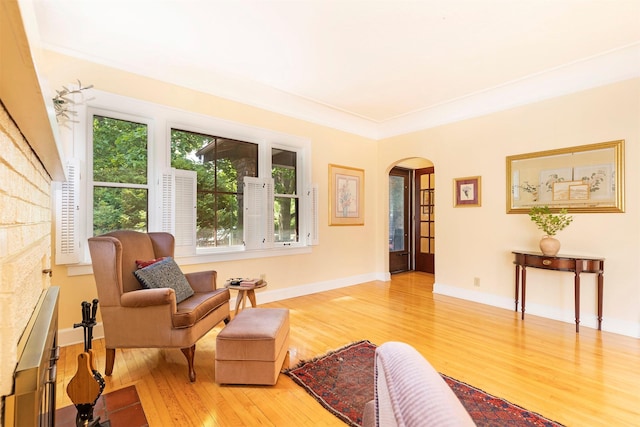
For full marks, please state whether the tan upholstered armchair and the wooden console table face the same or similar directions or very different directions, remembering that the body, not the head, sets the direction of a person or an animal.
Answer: very different directions

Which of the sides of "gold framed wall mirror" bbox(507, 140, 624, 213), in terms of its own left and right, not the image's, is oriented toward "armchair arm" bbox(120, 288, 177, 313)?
front

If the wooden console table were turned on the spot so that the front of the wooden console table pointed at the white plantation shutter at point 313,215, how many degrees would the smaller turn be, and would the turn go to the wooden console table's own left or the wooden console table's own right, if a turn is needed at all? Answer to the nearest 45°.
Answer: approximately 45° to the wooden console table's own right

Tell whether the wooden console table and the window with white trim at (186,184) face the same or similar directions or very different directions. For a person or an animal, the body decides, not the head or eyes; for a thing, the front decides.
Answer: very different directions

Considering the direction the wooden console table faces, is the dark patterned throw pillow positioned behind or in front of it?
in front

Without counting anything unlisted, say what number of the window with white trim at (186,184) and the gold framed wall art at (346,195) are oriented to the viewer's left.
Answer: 0

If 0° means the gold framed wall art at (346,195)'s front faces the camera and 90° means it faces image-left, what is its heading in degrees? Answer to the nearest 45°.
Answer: approximately 315°

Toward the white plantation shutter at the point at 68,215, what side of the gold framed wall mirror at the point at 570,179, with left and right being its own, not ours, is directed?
front

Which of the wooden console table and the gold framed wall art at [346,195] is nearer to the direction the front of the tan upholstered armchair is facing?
the wooden console table

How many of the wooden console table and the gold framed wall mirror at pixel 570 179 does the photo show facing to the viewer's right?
0

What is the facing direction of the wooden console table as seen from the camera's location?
facing the viewer and to the left of the viewer

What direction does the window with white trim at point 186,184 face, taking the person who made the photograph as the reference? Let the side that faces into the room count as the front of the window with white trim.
facing the viewer and to the right of the viewer

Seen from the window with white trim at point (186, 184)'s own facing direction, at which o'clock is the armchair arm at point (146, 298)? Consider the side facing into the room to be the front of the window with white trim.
The armchair arm is roughly at 2 o'clock from the window with white trim.

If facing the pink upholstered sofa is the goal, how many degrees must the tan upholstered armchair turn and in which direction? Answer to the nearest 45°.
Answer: approximately 45° to its right

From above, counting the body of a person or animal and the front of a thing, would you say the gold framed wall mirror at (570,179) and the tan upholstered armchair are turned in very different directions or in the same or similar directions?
very different directions

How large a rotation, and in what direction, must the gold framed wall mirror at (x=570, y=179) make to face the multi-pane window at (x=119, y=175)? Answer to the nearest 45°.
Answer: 0° — it already faces it
